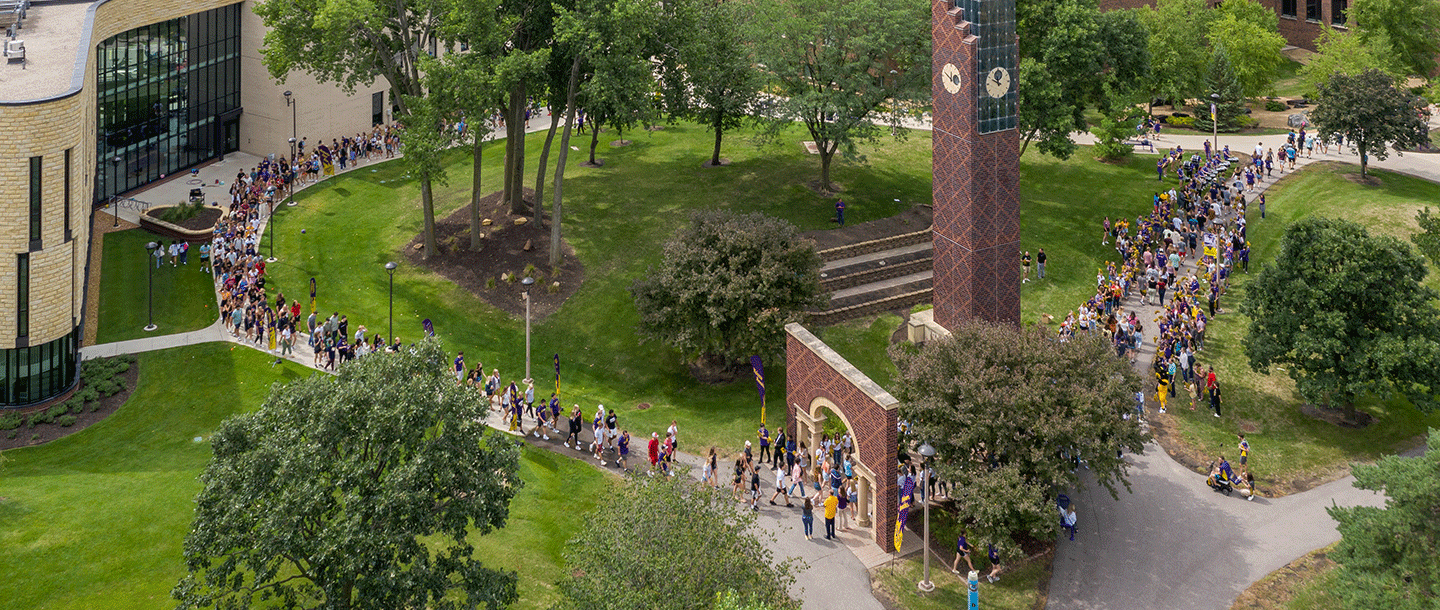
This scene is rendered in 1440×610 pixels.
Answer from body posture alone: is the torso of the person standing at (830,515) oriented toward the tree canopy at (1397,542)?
no

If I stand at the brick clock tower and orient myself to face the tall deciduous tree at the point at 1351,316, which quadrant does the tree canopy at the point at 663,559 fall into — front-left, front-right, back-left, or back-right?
back-right

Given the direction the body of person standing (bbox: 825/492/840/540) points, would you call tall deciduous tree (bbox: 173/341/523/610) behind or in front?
behind

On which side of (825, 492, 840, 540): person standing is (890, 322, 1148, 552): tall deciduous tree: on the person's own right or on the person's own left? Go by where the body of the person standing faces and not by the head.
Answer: on the person's own right

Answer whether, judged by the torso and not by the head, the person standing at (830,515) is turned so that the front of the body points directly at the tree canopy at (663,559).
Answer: no

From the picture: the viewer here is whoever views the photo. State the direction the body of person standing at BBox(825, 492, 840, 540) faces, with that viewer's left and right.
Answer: facing away from the viewer and to the right of the viewer

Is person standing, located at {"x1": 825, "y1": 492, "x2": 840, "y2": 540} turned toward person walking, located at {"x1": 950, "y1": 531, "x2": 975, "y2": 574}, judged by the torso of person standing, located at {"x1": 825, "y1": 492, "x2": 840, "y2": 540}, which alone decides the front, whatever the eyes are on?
no
